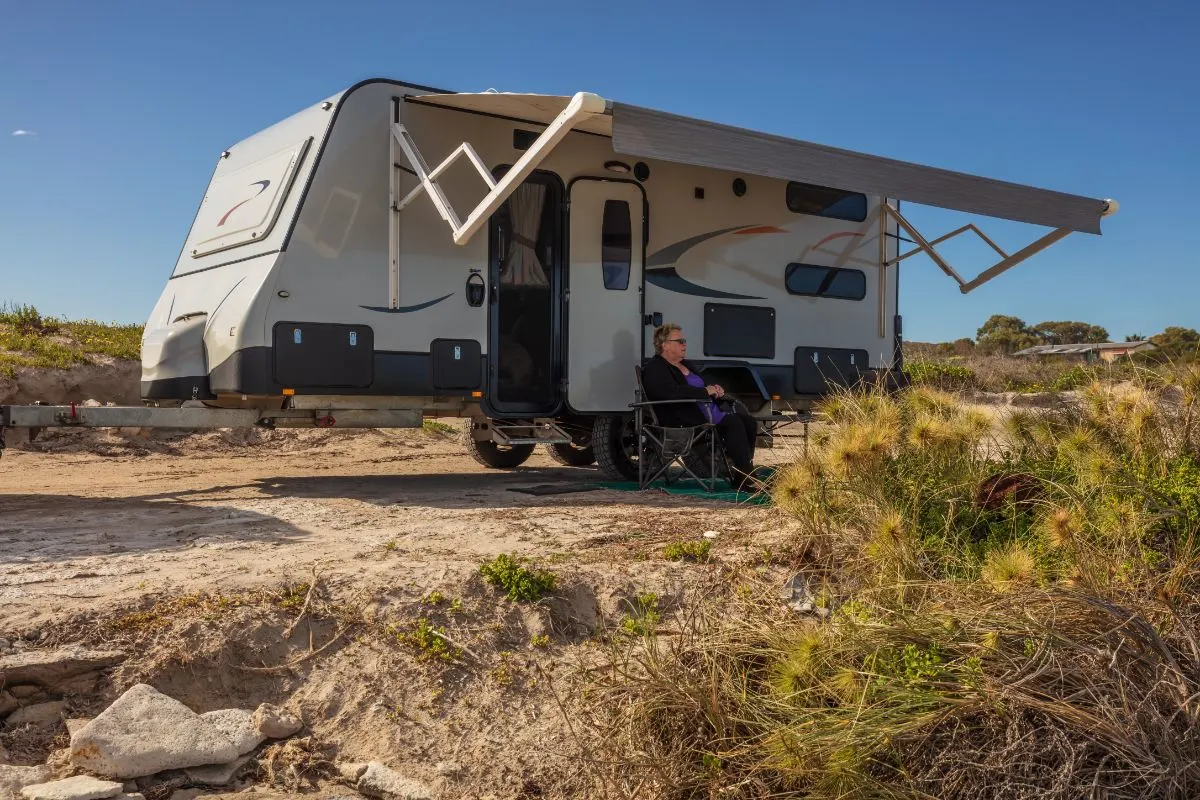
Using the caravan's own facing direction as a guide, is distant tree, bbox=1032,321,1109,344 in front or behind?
behind

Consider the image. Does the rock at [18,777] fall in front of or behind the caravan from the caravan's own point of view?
in front

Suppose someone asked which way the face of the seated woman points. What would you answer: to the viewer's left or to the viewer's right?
to the viewer's right

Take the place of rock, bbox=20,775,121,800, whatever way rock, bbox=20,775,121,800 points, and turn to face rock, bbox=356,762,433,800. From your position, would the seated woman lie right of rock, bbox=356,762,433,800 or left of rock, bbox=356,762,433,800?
left

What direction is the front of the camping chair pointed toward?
to the viewer's right

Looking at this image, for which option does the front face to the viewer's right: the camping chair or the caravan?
the camping chair

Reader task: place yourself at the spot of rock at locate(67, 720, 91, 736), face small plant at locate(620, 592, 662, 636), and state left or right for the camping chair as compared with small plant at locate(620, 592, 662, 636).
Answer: left

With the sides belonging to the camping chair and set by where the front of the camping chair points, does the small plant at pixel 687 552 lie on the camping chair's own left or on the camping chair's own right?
on the camping chair's own right

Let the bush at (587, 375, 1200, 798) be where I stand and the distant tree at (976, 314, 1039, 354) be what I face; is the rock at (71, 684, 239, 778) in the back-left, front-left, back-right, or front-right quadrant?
back-left

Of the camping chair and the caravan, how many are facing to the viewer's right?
1

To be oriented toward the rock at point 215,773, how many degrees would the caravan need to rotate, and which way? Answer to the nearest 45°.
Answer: approximately 45° to its left

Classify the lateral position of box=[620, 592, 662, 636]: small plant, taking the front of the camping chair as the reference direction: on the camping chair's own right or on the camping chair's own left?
on the camping chair's own right

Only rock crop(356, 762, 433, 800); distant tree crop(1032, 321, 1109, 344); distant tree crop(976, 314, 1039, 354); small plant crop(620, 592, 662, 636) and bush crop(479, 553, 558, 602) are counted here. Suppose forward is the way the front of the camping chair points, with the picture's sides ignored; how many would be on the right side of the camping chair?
3

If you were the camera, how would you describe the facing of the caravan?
facing the viewer and to the left of the viewer
